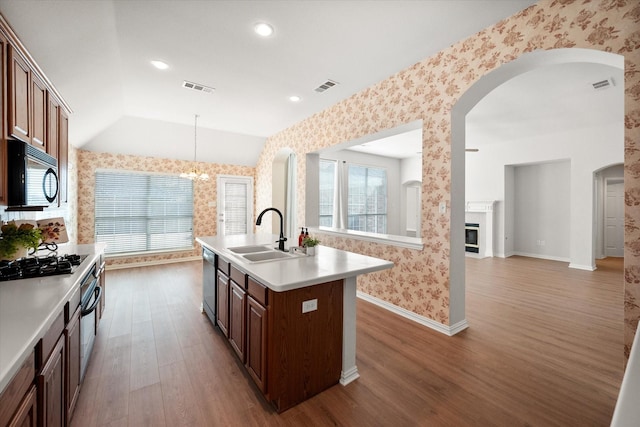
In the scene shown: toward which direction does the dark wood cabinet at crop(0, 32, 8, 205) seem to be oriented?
to the viewer's right

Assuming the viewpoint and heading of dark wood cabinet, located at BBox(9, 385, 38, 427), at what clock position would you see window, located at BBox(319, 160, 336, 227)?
The window is roughly at 11 o'clock from the dark wood cabinet.

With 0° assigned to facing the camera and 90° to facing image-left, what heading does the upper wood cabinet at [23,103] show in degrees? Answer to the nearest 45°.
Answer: approximately 270°

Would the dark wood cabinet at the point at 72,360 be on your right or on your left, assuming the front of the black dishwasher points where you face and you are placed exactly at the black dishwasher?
on your left

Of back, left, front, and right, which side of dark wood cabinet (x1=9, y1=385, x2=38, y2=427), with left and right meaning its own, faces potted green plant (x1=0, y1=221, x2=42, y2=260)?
left

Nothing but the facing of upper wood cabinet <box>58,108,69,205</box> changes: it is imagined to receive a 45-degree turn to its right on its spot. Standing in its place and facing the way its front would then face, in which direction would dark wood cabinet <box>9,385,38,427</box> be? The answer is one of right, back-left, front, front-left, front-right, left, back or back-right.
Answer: front-right

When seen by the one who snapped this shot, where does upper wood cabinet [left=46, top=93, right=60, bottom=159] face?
facing to the right of the viewer

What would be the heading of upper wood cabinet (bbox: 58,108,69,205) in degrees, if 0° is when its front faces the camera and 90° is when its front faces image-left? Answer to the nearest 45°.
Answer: approximately 270°

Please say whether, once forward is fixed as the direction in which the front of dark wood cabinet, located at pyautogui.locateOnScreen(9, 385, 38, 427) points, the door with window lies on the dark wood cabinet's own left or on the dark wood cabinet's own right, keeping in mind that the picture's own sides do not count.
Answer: on the dark wood cabinet's own left

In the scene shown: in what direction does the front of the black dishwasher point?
to the viewer's left
